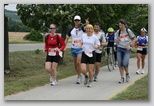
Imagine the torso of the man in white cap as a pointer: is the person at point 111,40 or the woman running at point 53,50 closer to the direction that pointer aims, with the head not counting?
the woman running

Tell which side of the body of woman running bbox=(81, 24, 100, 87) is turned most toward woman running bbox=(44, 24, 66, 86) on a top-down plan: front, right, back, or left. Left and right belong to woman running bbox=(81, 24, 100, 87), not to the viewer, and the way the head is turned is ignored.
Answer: right

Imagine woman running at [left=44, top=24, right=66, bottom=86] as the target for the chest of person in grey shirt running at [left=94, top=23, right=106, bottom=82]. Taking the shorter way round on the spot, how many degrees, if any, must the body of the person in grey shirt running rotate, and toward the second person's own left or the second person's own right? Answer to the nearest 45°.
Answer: approximately 45° to the second person's own right

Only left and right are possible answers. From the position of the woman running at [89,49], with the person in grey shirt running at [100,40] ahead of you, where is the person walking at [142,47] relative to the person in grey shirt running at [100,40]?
right

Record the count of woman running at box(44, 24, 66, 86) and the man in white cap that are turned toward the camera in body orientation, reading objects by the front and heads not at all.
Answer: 2
